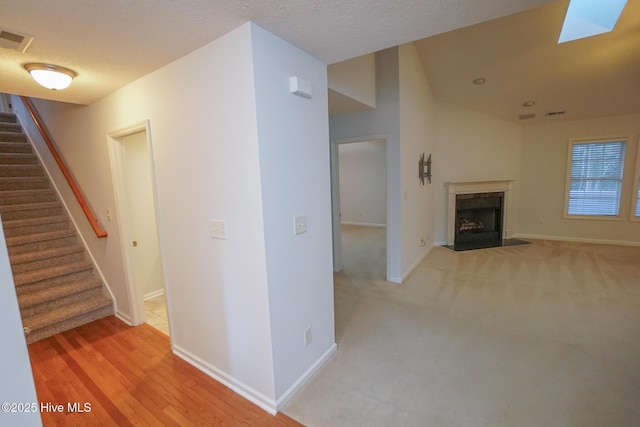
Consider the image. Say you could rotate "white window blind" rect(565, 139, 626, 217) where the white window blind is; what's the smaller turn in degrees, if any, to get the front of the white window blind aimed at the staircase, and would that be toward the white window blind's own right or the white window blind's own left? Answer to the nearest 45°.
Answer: approximately 45° to the white window blind's own right

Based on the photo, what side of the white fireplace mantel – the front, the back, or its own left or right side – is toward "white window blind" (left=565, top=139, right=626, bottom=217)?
left

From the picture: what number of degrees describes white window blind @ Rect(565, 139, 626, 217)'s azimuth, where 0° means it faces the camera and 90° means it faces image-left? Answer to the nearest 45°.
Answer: approximately 0°

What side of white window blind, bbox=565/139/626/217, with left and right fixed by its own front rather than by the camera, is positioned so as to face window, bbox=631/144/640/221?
left

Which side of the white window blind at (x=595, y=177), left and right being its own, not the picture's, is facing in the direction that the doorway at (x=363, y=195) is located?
right

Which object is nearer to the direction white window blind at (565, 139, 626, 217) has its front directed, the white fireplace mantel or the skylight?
the skylight

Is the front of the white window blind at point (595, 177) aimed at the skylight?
yes

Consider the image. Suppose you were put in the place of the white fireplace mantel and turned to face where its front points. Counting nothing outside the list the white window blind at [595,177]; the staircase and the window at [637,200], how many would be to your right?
1

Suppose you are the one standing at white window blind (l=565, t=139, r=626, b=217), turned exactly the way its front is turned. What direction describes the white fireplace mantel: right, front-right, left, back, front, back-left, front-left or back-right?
front-right

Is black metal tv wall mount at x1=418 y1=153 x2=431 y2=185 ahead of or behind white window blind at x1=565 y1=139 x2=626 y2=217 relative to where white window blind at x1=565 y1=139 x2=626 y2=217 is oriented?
ahead

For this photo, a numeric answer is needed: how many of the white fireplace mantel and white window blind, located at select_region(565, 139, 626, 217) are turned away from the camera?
0

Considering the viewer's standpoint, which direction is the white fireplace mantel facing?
facing the viewer and to the right of the viewer

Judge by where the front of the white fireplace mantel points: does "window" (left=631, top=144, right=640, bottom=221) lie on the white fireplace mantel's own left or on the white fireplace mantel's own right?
on the white fireplace mantel's own left
